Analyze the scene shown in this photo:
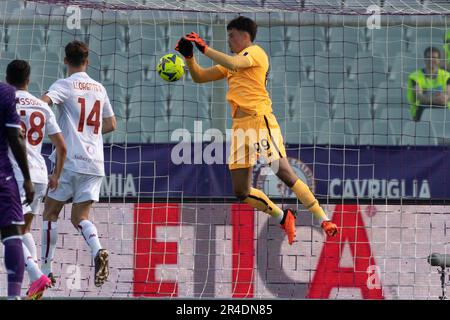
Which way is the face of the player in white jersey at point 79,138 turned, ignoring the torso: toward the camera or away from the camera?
away from the camera

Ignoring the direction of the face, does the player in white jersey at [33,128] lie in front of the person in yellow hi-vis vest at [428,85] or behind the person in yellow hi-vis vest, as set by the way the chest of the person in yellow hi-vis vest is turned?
in front

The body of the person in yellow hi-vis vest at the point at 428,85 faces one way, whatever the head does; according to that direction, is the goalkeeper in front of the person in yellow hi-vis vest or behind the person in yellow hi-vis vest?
in front

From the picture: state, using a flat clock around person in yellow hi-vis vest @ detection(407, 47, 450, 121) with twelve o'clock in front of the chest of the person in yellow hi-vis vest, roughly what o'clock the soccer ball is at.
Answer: The soccer ball is roughly at 1 o'clock from the person in yellow hi-vis vest.

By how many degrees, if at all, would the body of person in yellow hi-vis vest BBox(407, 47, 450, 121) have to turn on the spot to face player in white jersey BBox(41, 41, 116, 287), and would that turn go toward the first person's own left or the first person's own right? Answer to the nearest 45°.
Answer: approximately 45° to the first person's own right

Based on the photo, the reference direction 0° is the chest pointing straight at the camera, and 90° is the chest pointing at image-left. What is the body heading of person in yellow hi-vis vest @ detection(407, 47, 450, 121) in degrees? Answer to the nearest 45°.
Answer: approximately 0°
